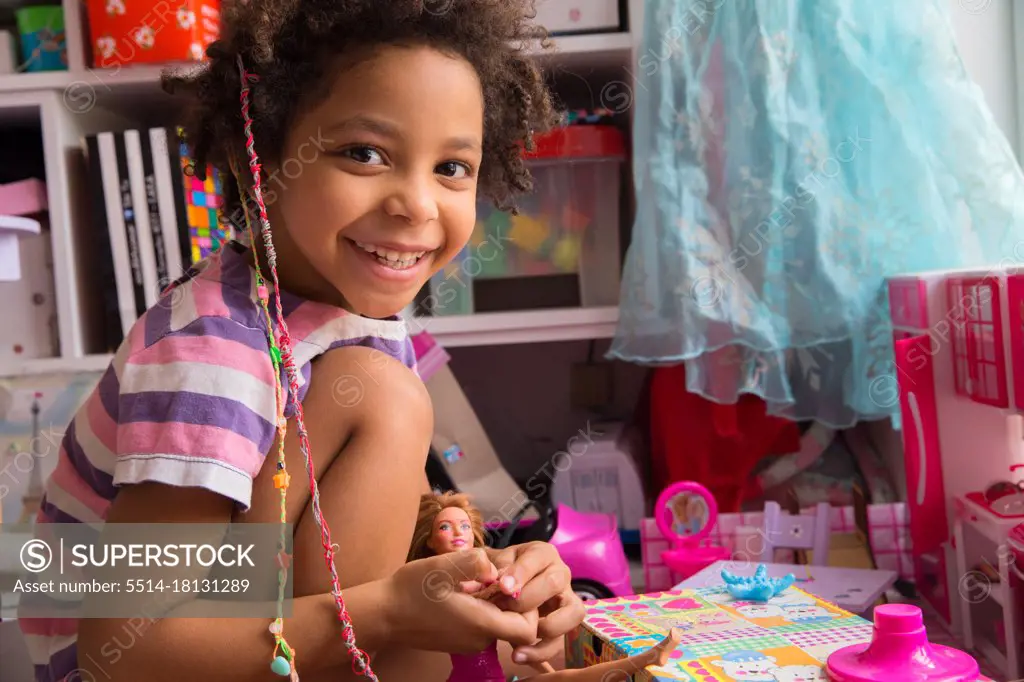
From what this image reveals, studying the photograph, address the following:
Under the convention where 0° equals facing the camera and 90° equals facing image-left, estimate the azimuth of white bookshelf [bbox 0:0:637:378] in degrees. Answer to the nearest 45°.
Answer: approximately 0°

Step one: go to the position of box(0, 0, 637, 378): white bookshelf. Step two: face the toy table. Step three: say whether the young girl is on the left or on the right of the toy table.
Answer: right

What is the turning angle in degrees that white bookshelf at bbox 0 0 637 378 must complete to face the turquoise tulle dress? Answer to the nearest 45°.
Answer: approximately 90° to its left

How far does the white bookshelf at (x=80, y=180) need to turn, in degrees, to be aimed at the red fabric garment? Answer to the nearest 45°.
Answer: approximately 90° to its left

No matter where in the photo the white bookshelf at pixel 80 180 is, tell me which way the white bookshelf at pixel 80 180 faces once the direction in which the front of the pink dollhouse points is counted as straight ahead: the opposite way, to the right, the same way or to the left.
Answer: to the left

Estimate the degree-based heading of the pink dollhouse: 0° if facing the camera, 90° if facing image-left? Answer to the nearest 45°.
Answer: approximately 45°

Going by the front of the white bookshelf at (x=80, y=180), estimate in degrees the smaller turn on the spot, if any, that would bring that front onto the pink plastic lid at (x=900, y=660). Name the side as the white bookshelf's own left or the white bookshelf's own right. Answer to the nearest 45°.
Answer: approximately 45° to the white bookshelf's own left
